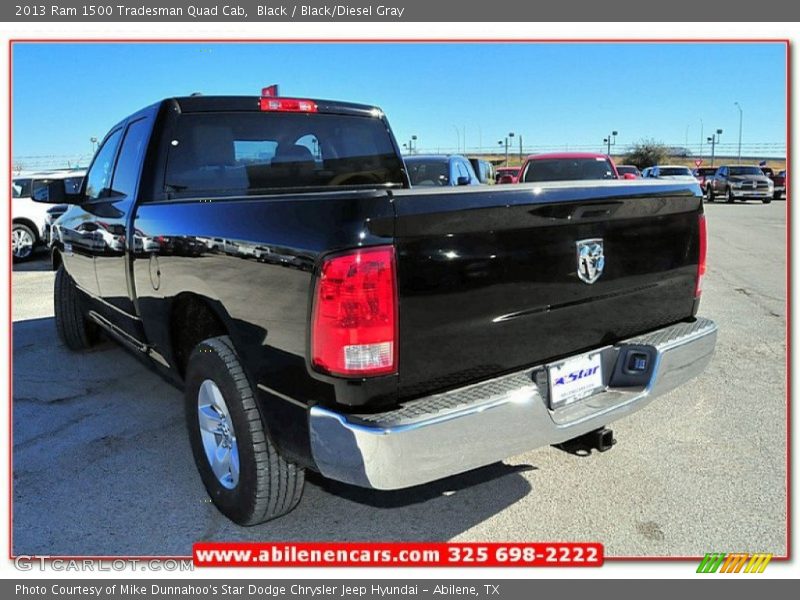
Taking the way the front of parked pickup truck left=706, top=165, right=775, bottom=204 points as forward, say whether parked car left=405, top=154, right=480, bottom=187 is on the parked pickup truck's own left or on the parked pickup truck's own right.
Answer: on the parked pickup truck's own right

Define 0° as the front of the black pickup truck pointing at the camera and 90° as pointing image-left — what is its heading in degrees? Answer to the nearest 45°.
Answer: approximately 135°

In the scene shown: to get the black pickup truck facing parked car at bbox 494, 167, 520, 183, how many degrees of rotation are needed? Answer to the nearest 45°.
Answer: approximately 45° to its right

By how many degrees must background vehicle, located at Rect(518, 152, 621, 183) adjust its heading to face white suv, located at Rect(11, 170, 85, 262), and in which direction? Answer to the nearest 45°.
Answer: approximately 90° to its right

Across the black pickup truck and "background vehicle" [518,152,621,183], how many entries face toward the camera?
1
